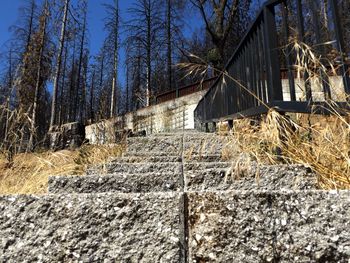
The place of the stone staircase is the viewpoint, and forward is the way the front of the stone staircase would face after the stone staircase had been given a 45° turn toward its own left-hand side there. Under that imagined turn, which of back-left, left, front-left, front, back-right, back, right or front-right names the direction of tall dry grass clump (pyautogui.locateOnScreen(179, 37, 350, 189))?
left

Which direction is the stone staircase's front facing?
toward the camera

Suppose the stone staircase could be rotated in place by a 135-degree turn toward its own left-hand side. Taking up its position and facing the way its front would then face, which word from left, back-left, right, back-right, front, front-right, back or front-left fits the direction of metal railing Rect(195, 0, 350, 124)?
front
